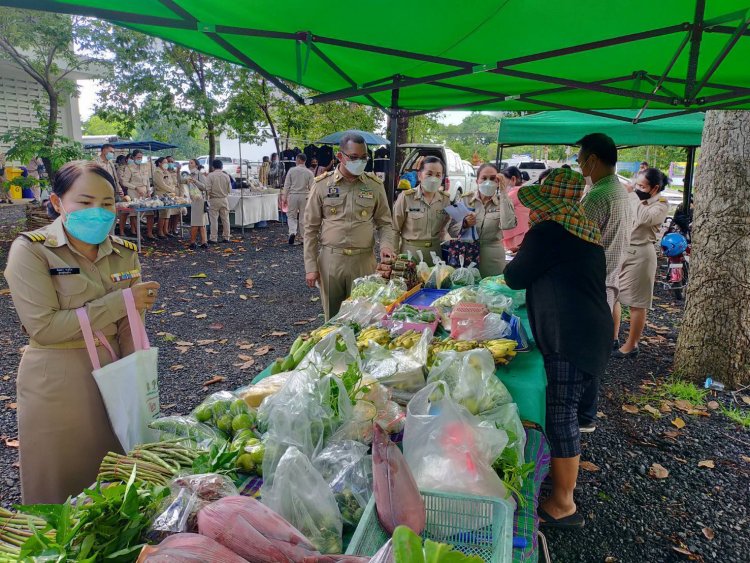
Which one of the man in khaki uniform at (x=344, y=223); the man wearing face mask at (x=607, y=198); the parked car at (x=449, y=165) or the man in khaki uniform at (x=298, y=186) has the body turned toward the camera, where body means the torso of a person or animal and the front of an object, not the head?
the man in khaki uniform at (x=344, y=223)

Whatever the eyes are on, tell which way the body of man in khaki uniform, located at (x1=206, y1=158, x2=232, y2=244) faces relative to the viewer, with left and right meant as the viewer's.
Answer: facing away from the viewer

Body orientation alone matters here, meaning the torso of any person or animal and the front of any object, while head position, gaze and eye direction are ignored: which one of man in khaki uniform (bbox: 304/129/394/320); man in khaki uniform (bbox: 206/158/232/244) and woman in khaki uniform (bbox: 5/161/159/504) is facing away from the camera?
man in khaki uniform (bbox: 206/158/232/244)

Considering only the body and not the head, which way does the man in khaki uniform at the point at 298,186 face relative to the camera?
away from the camera

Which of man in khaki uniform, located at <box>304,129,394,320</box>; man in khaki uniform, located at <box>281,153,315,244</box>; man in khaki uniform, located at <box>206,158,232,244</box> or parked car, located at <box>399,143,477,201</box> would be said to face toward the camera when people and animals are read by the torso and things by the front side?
man in khaki uniform, located at <box>304,129,394,320</box>

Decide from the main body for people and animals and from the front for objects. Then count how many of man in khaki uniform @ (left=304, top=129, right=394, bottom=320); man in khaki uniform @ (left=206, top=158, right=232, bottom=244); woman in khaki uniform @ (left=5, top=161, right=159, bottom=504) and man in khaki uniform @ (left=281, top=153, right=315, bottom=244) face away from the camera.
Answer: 2

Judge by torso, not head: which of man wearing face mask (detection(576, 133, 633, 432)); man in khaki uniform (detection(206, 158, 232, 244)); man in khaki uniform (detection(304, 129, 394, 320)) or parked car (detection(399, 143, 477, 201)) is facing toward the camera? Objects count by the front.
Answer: man in khaki uniform (detection(304, 129, 394, 320))

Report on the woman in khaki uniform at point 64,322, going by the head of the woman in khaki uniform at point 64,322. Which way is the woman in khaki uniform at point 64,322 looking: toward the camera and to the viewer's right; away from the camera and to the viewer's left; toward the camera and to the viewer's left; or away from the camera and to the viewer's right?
toward the camera and to the viewer's right

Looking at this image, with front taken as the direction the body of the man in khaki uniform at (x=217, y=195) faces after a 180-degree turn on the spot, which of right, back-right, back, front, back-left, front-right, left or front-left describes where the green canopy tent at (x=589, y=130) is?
front-left

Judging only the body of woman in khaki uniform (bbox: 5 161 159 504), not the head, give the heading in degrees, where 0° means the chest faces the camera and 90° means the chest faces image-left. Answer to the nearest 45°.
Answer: approximately 315°

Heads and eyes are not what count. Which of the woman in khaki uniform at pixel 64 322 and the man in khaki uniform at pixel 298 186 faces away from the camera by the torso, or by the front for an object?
the man in khaki uniform

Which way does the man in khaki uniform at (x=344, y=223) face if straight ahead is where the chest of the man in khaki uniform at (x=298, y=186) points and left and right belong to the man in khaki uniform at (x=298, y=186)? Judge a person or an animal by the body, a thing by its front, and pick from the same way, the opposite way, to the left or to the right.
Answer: the opposite way
